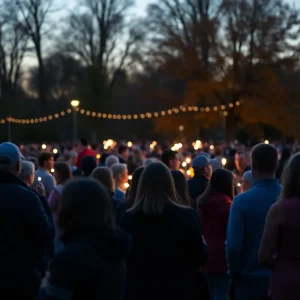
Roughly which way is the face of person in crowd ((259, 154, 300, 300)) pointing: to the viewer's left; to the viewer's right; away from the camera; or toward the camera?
away from the camera

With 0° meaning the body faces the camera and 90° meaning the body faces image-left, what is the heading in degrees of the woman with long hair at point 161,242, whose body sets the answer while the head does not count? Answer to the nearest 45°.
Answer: approximately 180°

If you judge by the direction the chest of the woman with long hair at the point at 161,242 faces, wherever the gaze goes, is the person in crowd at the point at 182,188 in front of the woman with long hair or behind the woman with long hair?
in front

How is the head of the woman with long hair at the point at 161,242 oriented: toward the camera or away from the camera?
away from the camera

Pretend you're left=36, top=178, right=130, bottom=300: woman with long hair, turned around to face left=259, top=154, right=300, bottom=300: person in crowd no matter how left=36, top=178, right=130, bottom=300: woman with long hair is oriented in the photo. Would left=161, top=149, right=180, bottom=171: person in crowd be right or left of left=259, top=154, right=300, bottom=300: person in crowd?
left

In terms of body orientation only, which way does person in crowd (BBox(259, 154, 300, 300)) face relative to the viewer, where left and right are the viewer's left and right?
facing away from the viewer

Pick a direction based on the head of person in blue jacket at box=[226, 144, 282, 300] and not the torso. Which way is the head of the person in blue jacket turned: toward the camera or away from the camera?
away from the camera

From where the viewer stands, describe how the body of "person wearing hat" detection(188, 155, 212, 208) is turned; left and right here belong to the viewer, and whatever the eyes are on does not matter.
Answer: facing away from the viewer and to the right of the viewer

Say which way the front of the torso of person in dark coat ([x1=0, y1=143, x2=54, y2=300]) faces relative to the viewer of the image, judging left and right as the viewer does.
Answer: facing away from the viewer and to the right of the viewer

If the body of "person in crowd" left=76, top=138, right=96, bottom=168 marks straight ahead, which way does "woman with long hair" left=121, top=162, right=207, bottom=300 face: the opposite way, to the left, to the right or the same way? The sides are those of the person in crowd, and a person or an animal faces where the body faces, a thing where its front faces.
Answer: the same way

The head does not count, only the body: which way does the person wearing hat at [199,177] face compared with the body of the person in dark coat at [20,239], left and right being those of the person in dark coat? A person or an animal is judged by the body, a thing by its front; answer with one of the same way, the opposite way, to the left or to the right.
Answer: the same way

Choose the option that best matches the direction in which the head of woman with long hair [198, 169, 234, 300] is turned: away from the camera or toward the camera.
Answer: away from the camera

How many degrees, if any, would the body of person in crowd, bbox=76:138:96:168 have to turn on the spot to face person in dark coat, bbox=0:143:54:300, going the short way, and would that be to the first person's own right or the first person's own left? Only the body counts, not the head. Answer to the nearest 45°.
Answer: approximately 180°

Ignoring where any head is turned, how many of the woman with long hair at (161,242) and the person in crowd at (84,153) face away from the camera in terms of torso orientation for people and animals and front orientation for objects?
2

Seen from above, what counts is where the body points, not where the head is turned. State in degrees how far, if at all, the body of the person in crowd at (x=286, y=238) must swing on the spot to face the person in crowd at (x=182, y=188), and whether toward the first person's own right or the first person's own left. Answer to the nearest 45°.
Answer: approximately 45° to the first person's own left

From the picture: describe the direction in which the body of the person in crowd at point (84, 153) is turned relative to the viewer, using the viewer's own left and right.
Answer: facing away from the viewer
